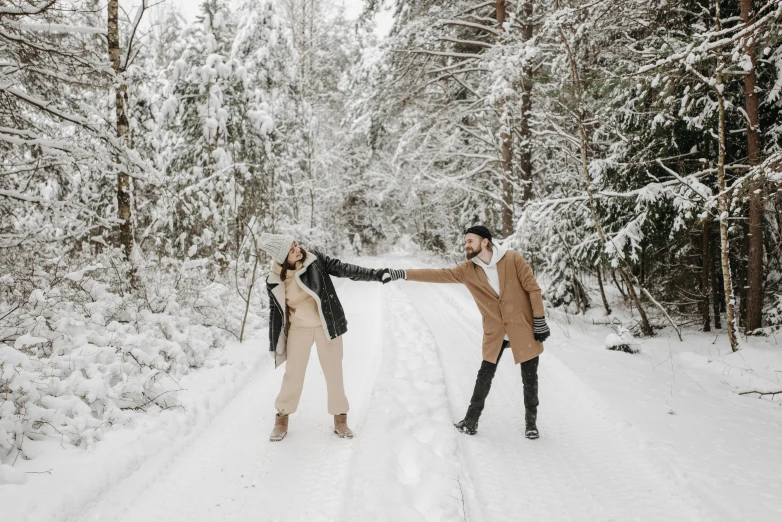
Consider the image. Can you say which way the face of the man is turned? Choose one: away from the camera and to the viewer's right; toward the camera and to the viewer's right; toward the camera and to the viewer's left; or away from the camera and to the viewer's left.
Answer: toward the camera and to the viewer's left

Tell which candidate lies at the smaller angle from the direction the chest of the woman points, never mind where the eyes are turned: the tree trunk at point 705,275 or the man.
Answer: the man

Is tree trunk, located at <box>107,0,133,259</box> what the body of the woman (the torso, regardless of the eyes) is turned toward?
no

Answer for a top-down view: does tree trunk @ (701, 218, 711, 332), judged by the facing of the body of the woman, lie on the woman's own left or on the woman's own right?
on the woman's own left

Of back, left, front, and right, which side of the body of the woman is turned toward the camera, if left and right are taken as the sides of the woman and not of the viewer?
front

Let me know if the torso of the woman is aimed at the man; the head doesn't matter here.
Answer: no

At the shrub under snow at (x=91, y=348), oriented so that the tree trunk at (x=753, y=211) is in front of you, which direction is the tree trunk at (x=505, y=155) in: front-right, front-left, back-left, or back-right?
front-left

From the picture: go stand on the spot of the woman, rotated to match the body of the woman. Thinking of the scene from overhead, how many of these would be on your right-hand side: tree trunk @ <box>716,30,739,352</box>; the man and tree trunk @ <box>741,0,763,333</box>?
0

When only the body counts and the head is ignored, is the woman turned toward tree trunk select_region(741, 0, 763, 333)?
no

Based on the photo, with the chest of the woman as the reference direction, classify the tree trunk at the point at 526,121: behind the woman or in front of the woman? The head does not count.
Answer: behind

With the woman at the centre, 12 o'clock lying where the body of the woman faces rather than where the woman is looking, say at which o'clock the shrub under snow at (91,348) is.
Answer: The shrub under snow is roughly at 4 o'clock from the woman.

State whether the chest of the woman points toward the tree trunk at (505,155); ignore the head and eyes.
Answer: no

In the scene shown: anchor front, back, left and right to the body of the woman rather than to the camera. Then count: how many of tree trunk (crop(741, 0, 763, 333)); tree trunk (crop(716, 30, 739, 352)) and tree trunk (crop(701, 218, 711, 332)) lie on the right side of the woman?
0

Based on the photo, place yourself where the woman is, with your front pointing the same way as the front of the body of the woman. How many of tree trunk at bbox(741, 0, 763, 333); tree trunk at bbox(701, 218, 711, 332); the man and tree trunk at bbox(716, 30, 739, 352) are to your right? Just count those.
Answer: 0

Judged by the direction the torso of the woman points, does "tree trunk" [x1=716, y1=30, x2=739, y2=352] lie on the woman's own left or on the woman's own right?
on the woman's own left
